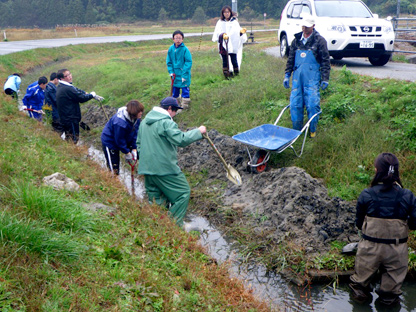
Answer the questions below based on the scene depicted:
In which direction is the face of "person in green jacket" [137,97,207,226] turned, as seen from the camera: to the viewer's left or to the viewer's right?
to the viewer's right

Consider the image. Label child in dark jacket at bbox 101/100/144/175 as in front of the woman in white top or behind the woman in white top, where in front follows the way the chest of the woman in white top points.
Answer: in front

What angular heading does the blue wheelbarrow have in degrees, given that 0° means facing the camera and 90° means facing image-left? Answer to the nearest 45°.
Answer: approximately 45°

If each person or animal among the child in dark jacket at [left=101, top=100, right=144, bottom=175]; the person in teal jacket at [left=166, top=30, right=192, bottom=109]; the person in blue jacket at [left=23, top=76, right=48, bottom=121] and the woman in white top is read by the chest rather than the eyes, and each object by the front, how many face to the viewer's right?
2

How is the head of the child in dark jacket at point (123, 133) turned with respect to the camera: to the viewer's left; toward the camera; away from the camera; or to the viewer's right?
to the viewer's right

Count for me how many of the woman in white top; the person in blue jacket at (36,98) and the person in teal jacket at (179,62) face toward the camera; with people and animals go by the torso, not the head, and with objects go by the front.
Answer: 2

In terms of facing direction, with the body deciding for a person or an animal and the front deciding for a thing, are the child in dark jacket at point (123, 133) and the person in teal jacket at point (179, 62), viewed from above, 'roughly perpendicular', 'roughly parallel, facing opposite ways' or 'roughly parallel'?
roughly perpendicular
